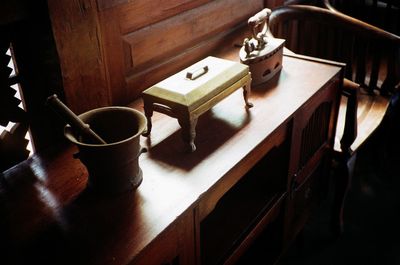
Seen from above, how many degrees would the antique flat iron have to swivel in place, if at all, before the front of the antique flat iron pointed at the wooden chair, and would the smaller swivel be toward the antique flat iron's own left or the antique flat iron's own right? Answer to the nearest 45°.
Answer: approximately 180°

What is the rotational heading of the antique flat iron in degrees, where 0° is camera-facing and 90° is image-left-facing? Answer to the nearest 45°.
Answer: approximately 45°

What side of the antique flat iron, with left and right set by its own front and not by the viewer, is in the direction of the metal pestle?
front

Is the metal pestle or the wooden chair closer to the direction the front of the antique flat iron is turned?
the metal pestle
